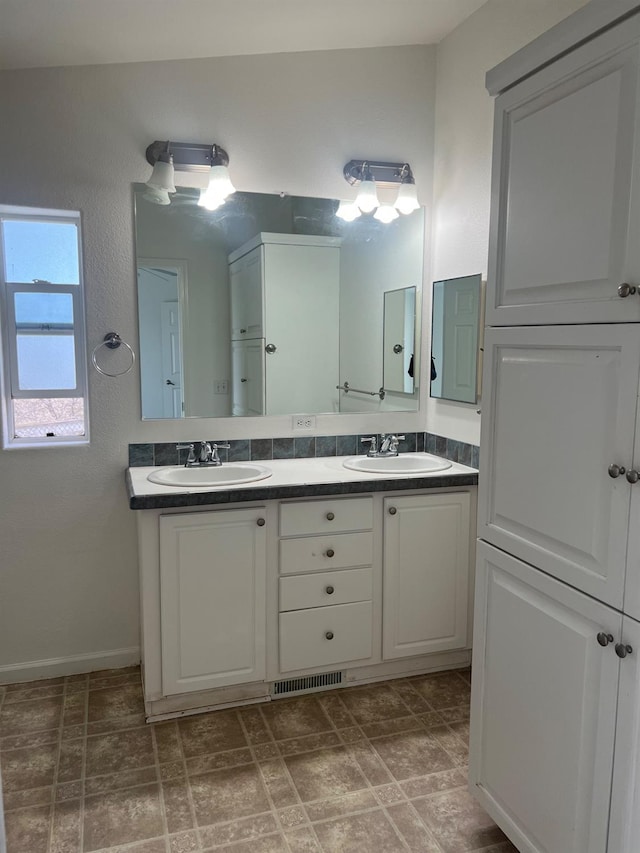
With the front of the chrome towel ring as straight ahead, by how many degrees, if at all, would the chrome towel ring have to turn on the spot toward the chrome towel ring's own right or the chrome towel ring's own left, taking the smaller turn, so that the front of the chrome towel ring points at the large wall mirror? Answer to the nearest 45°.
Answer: approximately 90° to the chrome towel ring's own left

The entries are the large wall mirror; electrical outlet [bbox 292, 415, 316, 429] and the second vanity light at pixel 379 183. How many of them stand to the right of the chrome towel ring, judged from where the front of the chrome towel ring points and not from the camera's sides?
0

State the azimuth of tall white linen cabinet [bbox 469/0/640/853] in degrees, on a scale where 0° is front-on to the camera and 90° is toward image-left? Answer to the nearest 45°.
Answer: approximately 45°

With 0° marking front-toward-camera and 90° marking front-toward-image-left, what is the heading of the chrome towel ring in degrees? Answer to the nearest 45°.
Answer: approximately 0°

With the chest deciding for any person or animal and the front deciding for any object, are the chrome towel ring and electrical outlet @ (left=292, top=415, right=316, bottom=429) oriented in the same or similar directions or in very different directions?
same or similar directions

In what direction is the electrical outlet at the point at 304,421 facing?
toward the camera

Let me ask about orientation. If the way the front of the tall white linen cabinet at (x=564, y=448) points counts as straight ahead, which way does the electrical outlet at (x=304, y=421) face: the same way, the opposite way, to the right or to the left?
to the left

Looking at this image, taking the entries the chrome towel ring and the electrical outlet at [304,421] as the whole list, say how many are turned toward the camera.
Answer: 2

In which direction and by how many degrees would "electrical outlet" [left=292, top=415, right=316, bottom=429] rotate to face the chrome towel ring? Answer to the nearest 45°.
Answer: approximately 90° to its right

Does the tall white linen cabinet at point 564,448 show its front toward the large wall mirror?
no

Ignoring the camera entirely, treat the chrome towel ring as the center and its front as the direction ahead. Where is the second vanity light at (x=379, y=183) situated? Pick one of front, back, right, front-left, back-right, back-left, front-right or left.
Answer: left

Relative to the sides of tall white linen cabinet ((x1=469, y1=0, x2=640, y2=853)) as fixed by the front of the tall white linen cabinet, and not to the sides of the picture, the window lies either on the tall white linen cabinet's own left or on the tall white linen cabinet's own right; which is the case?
on the tall white linen cabinet's own right
